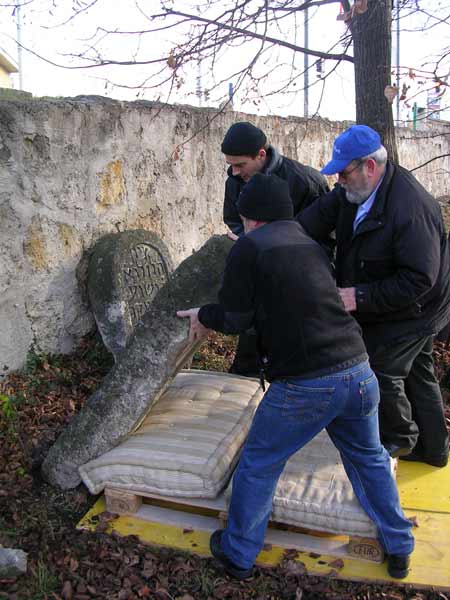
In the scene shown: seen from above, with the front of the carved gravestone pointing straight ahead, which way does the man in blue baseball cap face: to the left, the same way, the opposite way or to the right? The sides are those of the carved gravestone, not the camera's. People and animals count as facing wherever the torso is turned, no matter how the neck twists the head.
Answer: to the right

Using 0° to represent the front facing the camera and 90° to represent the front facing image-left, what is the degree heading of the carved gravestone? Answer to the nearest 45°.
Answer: approximately 315°

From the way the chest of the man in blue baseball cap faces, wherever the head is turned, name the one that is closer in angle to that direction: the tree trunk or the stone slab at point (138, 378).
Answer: the stone slab

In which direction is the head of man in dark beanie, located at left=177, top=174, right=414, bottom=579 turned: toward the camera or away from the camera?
away from the camera

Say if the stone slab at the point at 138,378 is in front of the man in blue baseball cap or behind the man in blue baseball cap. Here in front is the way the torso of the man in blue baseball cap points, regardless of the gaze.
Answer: in front

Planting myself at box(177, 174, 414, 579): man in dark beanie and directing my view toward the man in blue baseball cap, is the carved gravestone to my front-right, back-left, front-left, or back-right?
front-left

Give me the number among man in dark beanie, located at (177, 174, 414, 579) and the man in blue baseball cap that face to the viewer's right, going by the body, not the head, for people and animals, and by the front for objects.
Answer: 0

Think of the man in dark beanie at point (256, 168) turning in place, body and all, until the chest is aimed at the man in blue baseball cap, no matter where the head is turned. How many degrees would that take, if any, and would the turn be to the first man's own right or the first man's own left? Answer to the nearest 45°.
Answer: approximately 90° to the first man's own left

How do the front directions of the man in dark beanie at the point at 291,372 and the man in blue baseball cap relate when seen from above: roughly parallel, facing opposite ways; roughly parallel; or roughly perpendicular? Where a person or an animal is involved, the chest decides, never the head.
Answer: roughly perpendicular

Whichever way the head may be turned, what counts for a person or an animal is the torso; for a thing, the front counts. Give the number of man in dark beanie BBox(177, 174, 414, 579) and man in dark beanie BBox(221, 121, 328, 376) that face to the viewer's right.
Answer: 0

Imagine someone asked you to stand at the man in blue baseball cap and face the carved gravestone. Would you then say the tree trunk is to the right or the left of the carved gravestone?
right

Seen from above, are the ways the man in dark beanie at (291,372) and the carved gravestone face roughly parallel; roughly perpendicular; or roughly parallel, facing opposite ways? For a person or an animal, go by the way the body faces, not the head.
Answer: roughly parallel, facing opposite ways

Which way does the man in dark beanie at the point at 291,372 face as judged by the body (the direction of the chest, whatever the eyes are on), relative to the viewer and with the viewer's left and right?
facing away from the viewer and to the left of the viewer
